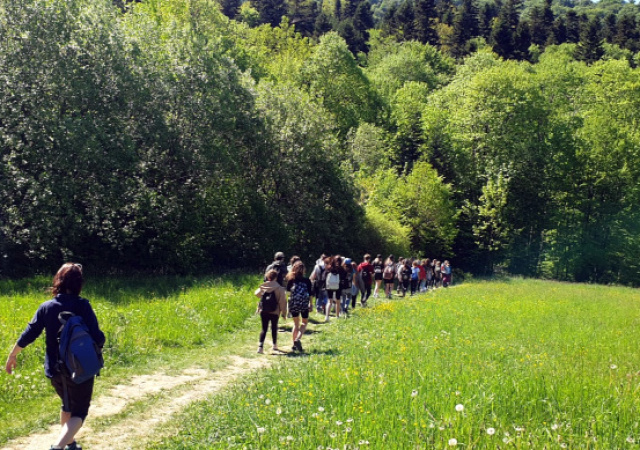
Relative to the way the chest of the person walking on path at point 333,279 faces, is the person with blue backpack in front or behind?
behind

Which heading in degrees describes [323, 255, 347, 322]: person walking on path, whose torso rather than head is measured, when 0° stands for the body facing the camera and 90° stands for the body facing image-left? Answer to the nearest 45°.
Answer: approximately 180°

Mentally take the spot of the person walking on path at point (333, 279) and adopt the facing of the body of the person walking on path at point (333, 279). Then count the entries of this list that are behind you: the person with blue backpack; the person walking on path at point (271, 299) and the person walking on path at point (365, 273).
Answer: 2

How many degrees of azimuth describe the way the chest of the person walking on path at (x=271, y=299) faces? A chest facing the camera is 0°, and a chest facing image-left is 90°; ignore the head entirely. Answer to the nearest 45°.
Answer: approximately 180°

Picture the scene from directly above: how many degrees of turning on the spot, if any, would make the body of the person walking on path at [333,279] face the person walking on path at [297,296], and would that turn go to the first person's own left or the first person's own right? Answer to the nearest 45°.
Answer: approximately 180°

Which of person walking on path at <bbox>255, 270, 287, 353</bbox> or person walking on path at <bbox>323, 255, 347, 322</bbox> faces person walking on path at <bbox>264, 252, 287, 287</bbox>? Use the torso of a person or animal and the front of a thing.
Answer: person walking on path at <bbox>255, 270, 287, 353</bbox>

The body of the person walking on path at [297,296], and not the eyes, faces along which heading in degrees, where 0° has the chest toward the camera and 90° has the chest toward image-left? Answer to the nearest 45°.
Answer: approximately 180°

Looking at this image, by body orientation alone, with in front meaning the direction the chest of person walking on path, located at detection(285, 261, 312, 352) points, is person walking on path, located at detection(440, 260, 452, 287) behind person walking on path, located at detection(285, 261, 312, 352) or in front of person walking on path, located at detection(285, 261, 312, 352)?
in front
